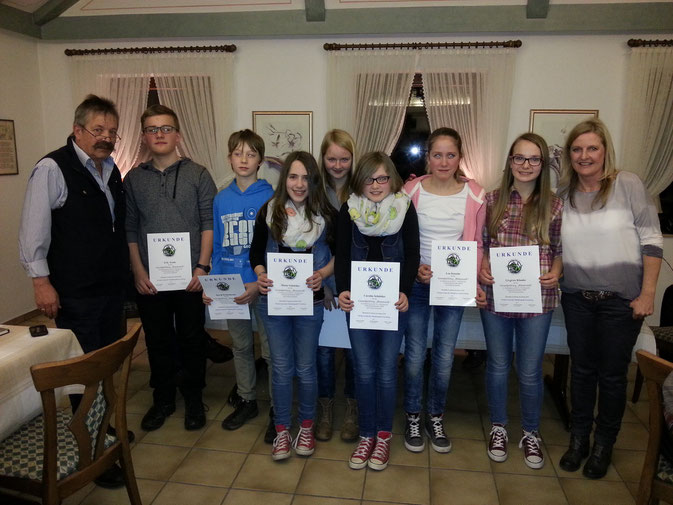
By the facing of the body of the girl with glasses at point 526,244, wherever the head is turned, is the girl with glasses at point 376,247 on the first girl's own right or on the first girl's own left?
on the first girl's own right

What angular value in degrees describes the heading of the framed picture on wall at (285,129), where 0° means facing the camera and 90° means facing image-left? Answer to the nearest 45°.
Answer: approximately 0°

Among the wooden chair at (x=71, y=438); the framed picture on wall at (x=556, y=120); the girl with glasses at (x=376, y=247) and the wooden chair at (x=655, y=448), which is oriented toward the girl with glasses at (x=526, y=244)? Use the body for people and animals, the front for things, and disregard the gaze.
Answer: the framed picture on wall

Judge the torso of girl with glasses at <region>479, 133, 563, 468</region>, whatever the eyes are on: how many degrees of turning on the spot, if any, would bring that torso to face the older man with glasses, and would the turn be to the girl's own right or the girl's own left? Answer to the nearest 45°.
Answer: approximately 90° to the girl's own right

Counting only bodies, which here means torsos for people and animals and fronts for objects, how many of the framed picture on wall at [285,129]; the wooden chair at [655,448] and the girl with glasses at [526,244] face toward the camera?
2

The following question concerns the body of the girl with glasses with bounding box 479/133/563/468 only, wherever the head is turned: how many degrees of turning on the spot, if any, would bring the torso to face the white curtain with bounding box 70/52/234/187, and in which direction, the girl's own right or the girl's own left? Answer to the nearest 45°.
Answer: approximately 135° to the girl's own right

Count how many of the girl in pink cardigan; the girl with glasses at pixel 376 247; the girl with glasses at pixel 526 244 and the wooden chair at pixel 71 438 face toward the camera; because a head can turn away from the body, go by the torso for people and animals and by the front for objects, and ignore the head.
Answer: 3

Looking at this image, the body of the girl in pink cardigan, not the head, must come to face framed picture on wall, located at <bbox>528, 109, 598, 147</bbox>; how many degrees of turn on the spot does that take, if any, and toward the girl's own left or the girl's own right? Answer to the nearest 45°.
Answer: approximately 180°

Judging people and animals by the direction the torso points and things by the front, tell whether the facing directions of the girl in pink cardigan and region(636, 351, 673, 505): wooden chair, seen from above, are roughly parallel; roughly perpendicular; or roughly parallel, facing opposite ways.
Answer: roughly perpendicular

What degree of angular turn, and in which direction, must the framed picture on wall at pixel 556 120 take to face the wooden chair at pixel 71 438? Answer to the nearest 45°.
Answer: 0° — it already faces it

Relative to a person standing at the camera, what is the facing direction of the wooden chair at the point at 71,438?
facing away from the viewer and to the left of the viewer
